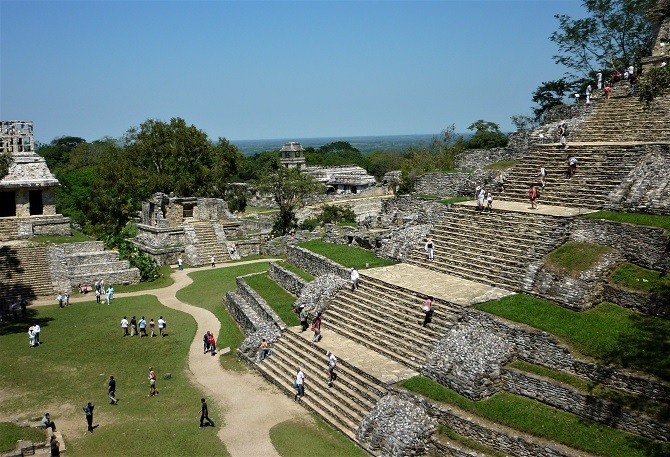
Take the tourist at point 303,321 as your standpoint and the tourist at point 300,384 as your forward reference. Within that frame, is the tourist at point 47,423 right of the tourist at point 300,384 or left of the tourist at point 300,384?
right

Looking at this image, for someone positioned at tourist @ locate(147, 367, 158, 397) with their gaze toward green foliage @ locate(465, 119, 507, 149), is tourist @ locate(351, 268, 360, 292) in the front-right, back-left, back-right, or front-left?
front-right

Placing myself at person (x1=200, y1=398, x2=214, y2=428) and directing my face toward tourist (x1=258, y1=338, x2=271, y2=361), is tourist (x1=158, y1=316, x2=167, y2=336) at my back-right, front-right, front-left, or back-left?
front-left
